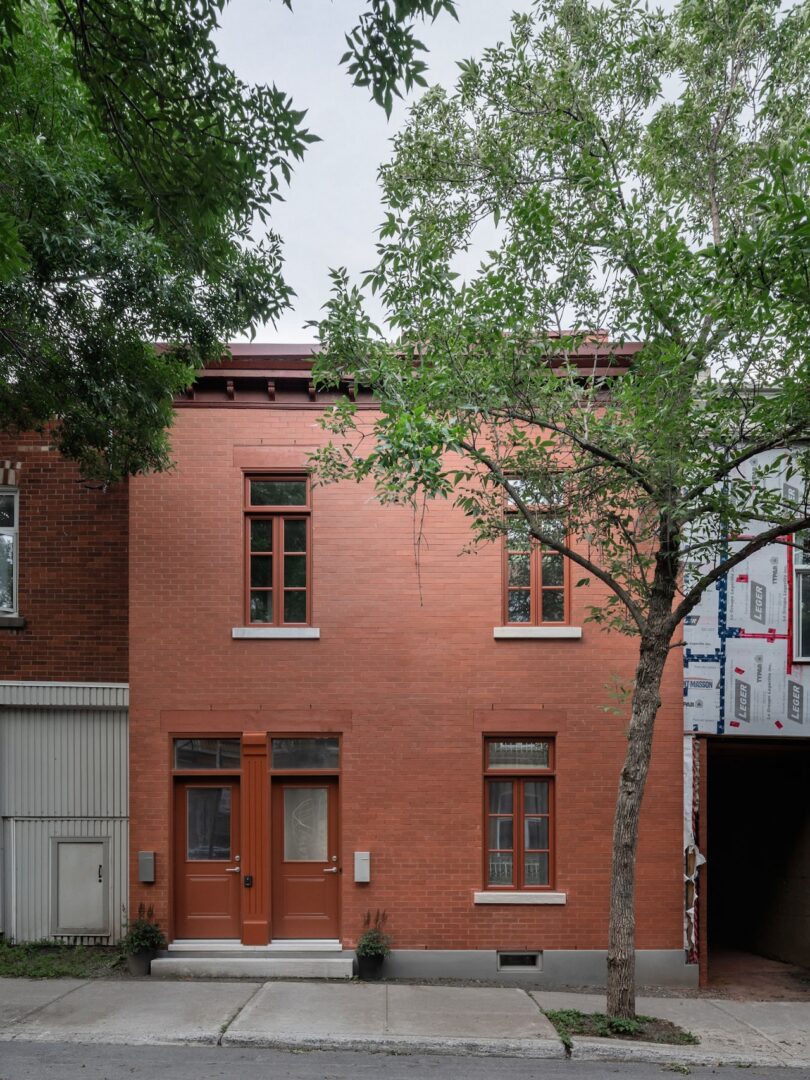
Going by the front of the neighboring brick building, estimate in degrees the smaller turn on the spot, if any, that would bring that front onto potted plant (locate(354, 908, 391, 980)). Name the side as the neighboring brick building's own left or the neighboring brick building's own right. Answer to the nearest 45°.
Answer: approximately 45° to the neighboring brick building's own left

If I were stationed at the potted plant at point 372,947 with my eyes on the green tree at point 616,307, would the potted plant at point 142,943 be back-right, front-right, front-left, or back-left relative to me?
back-right

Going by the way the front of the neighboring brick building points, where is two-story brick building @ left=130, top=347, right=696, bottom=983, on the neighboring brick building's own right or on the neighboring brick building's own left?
on the neighboring brick building's own left

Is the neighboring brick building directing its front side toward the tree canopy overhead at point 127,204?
yes

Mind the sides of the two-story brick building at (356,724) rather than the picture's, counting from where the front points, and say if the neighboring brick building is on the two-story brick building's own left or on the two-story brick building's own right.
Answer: on the two-story brick building's own right

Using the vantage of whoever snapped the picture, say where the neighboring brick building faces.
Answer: facing the viewer

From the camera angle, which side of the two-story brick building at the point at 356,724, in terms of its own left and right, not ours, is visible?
front

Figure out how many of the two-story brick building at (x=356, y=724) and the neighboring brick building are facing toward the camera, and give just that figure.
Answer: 2

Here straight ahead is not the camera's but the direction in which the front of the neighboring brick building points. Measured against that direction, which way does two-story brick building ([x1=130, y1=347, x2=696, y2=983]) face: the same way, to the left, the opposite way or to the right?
the same way

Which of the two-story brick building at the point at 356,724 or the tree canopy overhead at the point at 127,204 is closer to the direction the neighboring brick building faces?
the tree canopy overhead
